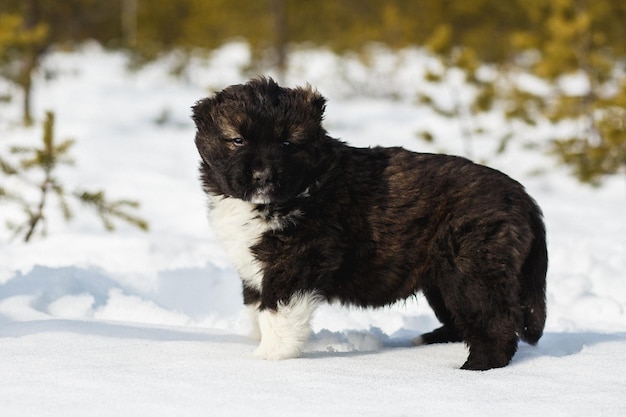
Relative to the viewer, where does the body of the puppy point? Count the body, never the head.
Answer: to the viewer's left
